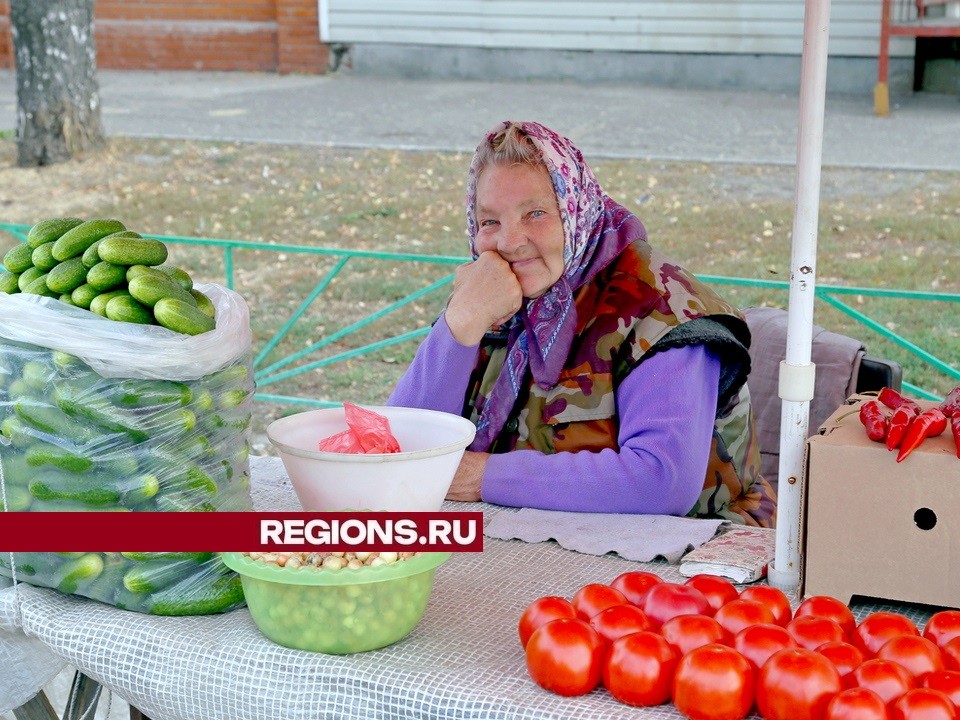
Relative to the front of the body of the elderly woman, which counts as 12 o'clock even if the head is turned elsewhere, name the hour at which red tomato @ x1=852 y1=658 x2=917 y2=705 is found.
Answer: The red tomato is roughly at 10 o'clock from the elderly woman.

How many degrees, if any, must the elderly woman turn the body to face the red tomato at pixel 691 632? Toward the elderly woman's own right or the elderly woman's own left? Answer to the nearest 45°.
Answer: approximately 45° to the elderly woman's own left

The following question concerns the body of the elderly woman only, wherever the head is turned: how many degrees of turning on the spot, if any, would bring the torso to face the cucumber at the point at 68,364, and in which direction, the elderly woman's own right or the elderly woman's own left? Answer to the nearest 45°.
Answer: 0° — they already face it

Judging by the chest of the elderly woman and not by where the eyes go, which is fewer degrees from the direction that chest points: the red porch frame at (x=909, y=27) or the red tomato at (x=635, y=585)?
the red tomato

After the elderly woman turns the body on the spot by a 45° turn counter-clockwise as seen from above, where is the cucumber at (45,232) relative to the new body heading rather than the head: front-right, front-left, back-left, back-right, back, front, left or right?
front-right

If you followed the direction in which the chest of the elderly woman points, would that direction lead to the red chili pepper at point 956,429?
no

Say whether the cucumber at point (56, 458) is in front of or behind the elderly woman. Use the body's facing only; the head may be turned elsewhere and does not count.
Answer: in front

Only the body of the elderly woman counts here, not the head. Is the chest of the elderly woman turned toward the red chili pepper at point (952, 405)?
no

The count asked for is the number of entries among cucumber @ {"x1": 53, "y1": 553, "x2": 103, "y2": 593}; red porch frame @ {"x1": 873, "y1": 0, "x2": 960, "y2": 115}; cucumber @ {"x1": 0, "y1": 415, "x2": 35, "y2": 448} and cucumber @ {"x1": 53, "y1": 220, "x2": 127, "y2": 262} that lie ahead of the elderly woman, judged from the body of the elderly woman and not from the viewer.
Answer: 3

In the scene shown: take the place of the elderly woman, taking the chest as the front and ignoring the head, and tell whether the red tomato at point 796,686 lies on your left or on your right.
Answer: on your left

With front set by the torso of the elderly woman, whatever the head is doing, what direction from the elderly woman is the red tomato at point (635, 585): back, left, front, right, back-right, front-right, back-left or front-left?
front-left

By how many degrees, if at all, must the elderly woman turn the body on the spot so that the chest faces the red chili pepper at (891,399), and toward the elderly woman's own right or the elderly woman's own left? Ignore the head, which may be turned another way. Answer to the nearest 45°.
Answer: approximately 90° to the elderly woman's own left

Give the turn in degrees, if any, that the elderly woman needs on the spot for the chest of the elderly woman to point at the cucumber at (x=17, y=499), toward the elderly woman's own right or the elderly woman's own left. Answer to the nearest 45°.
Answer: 0° — they already face it

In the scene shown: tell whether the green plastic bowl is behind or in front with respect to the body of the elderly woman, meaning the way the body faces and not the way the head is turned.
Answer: in front

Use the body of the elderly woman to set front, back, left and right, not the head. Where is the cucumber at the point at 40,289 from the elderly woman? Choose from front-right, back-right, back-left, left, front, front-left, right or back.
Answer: front

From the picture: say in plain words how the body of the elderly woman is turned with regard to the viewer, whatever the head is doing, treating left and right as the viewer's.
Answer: facing the viewer and to the left of the viewer

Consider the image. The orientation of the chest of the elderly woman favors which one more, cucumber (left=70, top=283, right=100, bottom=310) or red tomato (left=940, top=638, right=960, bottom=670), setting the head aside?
the cucumber
